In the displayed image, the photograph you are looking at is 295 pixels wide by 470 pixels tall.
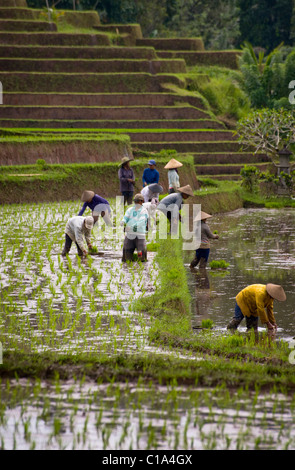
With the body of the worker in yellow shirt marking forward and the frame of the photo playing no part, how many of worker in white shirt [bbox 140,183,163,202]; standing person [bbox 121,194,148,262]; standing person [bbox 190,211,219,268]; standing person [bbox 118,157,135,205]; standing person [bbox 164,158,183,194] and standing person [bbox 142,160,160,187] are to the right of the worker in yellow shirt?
0

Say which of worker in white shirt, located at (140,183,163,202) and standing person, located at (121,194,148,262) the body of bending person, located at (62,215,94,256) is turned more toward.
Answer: the standing person

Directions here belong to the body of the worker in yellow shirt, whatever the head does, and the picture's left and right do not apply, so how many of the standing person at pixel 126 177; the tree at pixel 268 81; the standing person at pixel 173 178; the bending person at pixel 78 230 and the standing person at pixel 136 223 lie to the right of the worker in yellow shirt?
0

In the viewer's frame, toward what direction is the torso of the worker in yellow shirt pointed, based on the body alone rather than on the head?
to the viewer's right

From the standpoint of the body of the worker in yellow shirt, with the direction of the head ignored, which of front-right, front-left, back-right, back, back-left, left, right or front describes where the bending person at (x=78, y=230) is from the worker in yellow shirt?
back-left

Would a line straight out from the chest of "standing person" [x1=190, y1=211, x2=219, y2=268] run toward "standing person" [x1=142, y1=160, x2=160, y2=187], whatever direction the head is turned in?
no

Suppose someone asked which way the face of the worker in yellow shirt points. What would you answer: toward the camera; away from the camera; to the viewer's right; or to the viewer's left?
to the viewer's right
